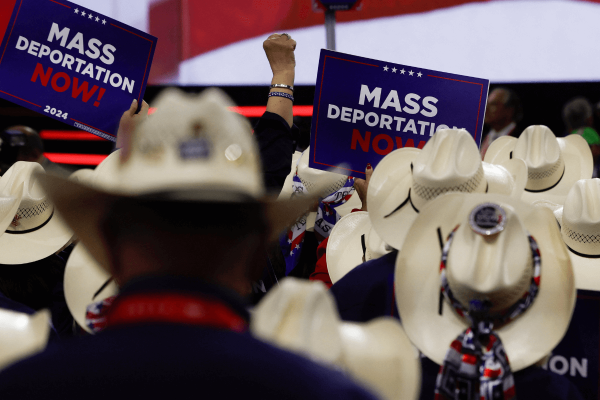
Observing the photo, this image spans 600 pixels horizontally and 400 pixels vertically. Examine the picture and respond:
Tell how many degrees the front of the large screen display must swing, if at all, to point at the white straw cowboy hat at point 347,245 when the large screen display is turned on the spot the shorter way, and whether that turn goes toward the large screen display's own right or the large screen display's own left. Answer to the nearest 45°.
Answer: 0° — it already faces it

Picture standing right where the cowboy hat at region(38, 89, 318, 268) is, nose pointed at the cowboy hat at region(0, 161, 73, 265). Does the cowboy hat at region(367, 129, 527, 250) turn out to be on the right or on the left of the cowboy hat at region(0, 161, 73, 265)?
right

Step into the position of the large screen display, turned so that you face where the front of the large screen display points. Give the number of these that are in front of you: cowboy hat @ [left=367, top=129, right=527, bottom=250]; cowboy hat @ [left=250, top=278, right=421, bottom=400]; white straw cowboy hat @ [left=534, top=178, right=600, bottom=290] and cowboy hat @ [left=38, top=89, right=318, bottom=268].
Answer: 4

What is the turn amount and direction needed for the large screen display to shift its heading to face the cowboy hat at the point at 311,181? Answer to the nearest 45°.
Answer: approximately 45° to its right

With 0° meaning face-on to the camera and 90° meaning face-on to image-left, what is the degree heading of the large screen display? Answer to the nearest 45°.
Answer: approximately 0°

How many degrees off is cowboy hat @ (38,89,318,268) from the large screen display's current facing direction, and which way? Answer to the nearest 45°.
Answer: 0° — it already faces it

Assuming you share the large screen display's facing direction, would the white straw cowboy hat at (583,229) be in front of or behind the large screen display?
in front

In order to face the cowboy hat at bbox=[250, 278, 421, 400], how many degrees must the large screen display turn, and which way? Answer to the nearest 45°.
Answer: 0° — it already faces it

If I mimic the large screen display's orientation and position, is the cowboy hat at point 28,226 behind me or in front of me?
in front

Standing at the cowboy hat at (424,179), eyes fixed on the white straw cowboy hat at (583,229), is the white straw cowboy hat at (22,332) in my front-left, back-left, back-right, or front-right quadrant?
back-right

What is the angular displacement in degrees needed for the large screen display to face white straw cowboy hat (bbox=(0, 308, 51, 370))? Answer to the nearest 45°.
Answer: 0° — it already faces it

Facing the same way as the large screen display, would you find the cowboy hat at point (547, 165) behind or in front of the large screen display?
in front
